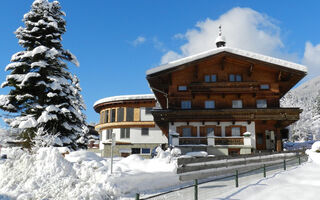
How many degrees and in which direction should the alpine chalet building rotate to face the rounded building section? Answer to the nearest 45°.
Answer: approximately 135° to its right

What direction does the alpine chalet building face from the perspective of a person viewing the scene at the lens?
facing the viewer

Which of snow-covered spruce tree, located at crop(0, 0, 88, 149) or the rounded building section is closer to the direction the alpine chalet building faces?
the snow-covered spruce tree

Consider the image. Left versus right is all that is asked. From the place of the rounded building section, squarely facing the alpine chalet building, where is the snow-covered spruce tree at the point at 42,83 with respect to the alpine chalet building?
right

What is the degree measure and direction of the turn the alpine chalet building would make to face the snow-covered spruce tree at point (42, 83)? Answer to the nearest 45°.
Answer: approximately 45° to its right

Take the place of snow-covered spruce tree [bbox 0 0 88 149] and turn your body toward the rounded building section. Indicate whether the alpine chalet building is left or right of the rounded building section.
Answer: right
